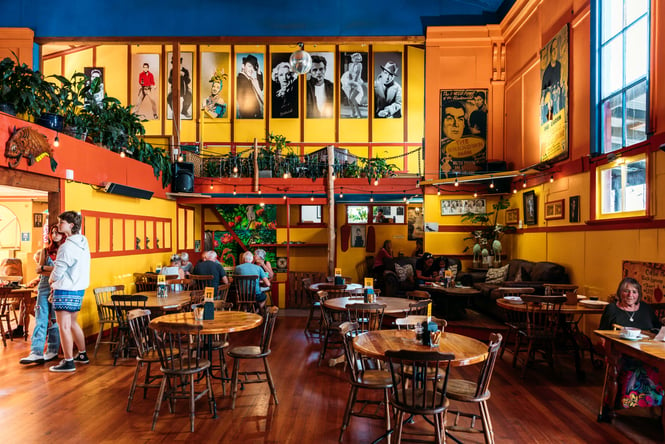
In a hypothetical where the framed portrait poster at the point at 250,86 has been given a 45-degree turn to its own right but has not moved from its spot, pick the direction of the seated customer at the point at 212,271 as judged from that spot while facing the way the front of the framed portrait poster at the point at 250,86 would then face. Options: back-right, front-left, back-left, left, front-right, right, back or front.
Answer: front-left

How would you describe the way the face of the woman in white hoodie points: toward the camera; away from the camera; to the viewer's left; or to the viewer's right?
to the viewer's left

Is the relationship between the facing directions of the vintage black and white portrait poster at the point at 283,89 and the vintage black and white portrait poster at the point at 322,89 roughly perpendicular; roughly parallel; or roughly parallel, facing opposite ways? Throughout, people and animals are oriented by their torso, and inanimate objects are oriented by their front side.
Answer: roughly parallel

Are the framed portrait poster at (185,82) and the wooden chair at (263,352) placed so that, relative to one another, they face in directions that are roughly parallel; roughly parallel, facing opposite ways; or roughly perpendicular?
roughly perpendicular

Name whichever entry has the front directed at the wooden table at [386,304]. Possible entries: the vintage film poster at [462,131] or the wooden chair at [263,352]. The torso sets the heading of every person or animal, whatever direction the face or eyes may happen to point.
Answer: the vintage film poster

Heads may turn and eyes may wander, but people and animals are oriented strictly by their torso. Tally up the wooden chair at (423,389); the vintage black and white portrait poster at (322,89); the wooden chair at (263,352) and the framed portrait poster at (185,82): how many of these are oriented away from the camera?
1

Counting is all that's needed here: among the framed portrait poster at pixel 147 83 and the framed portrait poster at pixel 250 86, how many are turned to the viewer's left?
0

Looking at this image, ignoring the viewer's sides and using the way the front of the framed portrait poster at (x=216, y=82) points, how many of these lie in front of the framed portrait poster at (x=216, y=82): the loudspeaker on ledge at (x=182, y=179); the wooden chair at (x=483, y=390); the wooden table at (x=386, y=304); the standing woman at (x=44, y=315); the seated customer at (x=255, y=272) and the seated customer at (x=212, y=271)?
6

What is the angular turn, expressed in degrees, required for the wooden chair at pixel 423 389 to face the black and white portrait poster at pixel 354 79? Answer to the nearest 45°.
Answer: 0° — it already faces it

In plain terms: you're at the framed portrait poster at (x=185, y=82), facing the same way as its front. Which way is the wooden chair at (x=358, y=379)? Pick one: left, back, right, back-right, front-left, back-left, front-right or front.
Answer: front

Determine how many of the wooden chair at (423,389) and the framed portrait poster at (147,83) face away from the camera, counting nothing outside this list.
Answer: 1

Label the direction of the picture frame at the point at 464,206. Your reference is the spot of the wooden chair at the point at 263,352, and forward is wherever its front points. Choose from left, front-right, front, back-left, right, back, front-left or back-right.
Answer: back-right

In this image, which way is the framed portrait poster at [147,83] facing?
toward the camera

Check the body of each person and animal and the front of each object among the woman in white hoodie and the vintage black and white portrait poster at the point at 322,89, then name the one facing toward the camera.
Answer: the vintage black and white portrait poster

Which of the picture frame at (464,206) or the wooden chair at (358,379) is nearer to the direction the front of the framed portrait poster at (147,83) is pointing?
the wooden chair

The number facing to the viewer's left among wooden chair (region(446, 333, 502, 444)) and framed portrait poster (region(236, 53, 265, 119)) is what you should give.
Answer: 1

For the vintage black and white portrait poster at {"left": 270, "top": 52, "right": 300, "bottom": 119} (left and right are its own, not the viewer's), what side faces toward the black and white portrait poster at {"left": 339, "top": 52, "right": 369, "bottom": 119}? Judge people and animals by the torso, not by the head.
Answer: left

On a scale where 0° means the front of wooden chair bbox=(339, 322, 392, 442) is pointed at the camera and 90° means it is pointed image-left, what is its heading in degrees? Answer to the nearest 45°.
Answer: approximately 270°

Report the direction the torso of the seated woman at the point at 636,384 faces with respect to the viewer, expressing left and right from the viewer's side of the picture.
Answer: facing the viewer

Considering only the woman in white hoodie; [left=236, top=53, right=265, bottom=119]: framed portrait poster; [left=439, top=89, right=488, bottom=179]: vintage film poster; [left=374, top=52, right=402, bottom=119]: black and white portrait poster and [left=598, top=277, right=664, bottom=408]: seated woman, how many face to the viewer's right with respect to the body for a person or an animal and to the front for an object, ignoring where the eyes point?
0
